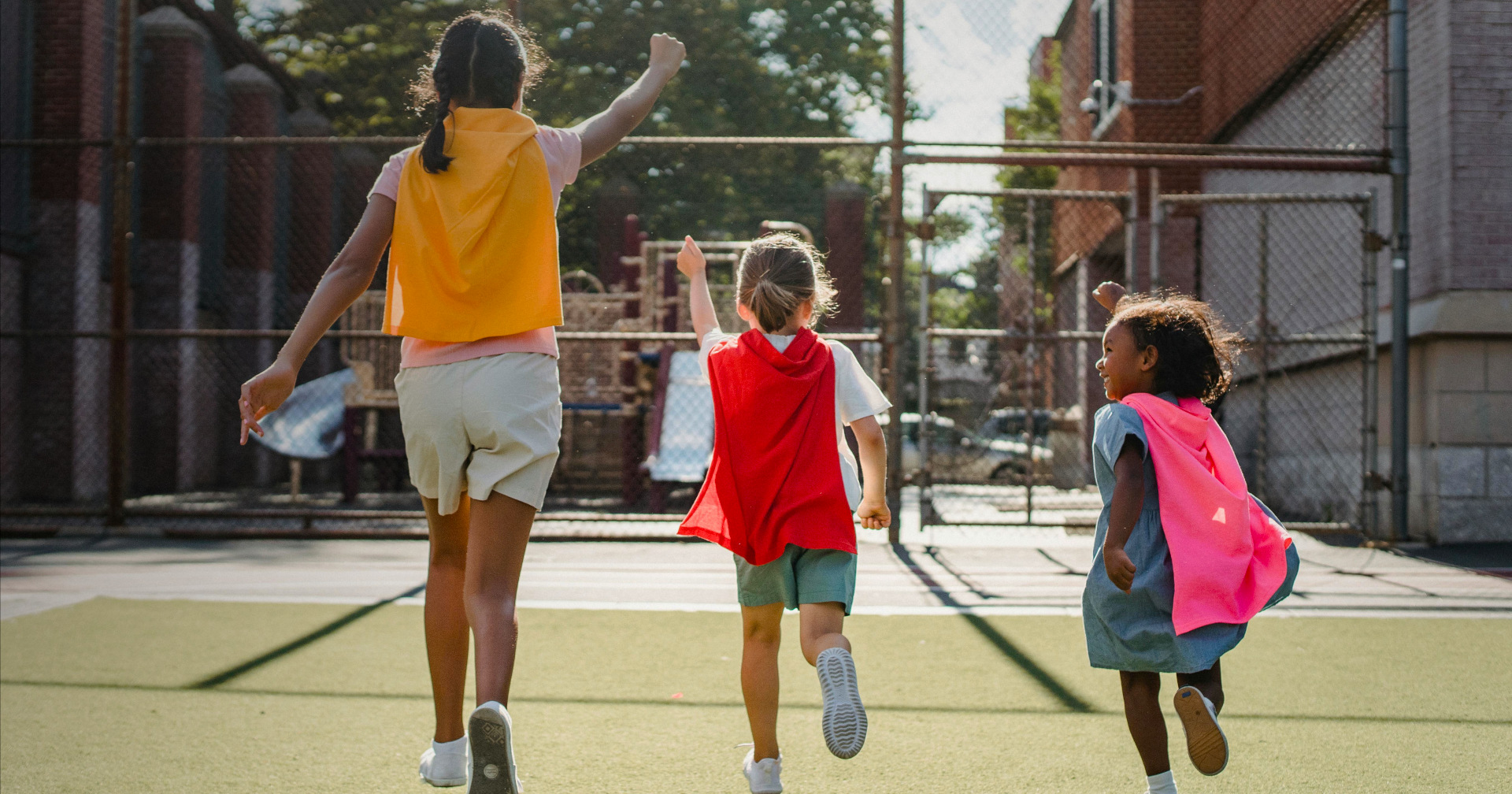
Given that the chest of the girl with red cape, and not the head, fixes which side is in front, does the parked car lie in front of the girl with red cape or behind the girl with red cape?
in front

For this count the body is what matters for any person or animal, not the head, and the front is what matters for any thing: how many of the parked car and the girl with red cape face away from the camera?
1

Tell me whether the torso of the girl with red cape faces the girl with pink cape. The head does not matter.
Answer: no

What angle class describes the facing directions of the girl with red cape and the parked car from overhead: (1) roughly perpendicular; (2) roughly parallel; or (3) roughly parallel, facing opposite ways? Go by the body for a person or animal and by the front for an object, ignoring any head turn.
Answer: roughly perpendicular

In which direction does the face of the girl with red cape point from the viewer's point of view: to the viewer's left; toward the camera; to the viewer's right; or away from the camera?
away from the camera

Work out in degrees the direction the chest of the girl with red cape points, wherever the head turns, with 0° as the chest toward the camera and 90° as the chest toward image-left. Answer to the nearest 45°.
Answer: approximately 180°

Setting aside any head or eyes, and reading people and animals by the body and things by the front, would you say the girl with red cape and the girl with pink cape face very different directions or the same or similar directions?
same or similar directions

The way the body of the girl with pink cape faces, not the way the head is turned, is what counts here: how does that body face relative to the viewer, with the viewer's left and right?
facing away from the viewer and to the left of the viewer

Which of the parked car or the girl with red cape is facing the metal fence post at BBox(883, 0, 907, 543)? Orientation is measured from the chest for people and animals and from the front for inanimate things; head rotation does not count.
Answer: the girl with red cape

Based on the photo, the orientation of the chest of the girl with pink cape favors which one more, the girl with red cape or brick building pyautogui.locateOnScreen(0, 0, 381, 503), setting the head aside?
the brick building

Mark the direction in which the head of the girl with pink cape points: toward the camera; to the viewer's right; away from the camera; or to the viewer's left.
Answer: to the viewer's left
